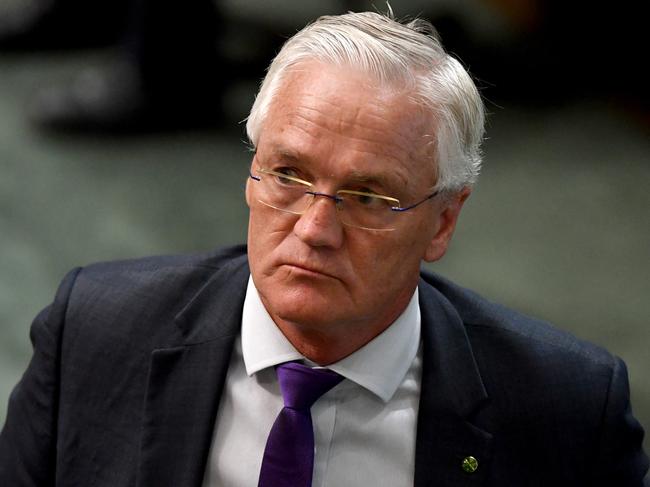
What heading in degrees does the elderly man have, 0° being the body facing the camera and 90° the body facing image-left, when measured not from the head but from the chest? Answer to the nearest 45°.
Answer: approximately 0°
